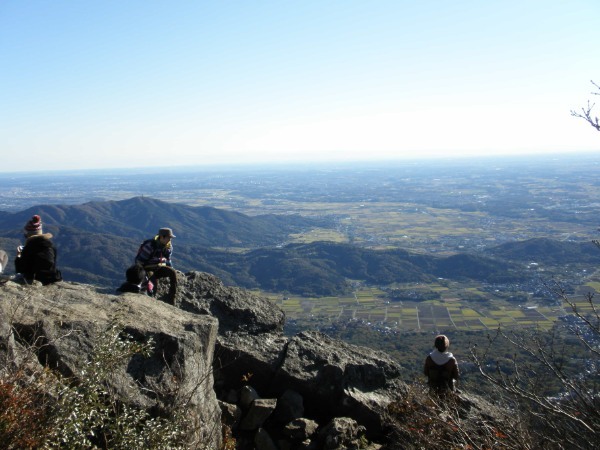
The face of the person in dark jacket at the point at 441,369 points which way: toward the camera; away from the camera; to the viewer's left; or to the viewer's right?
away from the camera

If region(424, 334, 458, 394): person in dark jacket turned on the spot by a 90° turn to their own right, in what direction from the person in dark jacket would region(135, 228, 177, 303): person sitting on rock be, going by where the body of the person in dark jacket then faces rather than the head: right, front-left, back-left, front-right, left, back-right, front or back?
back

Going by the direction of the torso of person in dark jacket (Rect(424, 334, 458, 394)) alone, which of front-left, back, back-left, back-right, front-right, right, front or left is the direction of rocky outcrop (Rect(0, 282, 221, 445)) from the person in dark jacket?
back-left

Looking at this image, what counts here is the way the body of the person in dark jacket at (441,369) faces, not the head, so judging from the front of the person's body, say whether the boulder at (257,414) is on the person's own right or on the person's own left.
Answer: on the person's own left

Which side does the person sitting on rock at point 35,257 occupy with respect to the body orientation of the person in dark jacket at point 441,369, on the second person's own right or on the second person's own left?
on the second person's own left

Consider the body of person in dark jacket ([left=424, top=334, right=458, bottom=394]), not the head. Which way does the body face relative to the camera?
away from the camera

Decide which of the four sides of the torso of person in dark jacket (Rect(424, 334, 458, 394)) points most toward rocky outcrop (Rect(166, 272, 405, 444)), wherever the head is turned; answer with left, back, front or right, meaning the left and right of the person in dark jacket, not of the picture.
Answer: left

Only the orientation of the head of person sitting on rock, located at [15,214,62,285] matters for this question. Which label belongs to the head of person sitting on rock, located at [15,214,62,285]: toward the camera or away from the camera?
away from the camera

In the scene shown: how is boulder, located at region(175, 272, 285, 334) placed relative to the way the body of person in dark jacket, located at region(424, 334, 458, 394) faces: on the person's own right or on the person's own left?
on the person's own left
